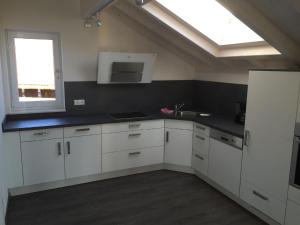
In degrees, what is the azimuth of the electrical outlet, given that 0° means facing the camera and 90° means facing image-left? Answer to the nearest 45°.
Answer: approximately 0°

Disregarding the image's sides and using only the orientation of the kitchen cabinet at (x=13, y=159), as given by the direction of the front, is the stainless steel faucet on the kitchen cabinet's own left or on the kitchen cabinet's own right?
on the kitchen cabinet's own left

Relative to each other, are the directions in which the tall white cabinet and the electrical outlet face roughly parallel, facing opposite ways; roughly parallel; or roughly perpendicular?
roughly perpendicular

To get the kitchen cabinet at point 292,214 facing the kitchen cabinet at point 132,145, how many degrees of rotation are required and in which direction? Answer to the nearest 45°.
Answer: approximately 45° to its right

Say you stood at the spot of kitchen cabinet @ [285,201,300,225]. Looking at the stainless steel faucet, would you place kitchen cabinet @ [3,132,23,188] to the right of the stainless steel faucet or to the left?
left

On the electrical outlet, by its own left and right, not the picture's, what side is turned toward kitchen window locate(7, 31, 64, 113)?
right

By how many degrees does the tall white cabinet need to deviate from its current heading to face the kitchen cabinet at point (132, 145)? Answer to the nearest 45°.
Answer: approximately 45° to its right
